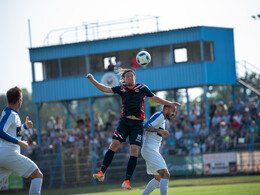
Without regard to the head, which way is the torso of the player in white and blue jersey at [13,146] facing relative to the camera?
to the viewer's right

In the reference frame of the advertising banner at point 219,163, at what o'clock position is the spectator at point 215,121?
The spectator is roughly at 6 o'clock from the advertising banner.

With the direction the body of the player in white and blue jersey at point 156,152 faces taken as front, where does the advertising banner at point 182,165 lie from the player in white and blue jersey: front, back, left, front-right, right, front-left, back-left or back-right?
left

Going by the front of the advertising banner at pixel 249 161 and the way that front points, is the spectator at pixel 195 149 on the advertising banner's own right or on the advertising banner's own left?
on the advertising banner's own right

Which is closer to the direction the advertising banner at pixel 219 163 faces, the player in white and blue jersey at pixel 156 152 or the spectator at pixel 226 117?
the player in white and blue jersey

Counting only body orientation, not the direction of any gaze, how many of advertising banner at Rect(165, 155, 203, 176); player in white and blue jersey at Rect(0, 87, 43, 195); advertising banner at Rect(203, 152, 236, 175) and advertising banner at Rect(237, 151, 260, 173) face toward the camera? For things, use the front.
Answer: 3

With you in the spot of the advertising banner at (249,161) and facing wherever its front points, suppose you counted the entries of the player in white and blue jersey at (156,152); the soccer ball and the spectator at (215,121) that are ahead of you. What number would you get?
2

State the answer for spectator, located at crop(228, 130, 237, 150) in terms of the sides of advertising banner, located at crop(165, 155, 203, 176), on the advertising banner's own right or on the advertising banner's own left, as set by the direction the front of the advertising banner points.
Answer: on the advertising banner's own left

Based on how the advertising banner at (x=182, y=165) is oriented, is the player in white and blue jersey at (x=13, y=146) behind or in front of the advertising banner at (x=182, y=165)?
in front

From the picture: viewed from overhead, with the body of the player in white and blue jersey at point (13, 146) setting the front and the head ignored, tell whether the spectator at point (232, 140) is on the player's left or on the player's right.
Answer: on the player's left
